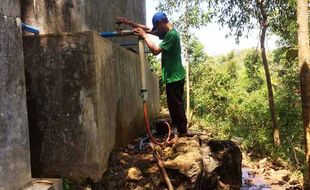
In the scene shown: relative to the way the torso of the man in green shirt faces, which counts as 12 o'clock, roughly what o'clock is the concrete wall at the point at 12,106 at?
The concrete wall is roughly at 10 o'clock from the man in green shirt.

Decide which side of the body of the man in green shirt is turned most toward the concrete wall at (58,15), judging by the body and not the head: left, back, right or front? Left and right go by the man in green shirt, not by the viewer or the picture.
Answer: front

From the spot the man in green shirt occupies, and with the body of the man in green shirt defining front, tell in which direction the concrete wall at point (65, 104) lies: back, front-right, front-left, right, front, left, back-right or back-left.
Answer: front-left

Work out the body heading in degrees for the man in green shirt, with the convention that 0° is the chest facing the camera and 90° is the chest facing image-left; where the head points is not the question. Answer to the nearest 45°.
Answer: approximately 90°
